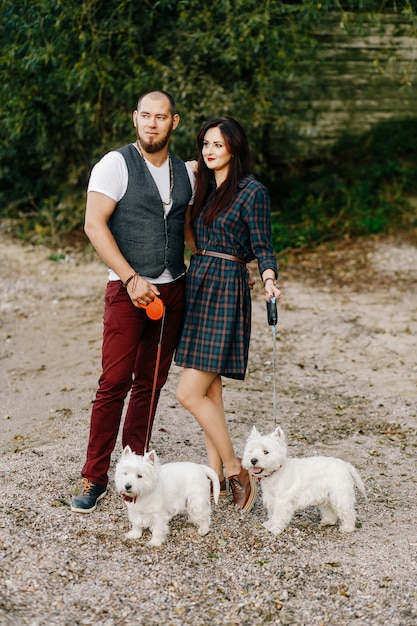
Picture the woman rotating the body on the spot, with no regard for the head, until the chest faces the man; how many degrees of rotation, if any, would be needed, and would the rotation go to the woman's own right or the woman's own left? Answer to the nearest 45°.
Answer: approximately 45° to the woman's own right

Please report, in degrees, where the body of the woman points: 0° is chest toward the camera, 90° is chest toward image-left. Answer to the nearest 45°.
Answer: approximately 45°

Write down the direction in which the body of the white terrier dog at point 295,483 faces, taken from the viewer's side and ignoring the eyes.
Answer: to the viewer's left

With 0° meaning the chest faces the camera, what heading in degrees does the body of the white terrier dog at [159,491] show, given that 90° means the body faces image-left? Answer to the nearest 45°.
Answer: approximately 45°

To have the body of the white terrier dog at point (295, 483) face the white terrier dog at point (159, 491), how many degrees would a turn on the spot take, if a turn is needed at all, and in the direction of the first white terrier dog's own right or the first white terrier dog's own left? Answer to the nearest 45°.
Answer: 0° — it already faces it
